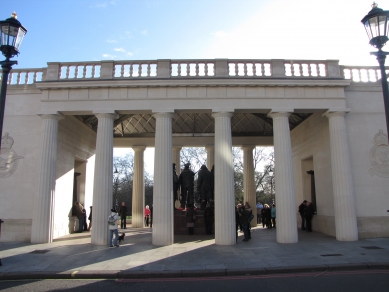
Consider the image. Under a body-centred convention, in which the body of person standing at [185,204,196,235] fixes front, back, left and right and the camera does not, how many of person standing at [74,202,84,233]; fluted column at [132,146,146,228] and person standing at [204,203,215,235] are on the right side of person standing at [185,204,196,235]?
1

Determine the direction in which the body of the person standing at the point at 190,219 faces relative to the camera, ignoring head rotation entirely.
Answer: away from the camera

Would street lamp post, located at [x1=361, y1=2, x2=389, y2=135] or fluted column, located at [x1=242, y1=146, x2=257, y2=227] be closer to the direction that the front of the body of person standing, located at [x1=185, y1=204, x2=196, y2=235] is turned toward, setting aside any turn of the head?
the fluted column

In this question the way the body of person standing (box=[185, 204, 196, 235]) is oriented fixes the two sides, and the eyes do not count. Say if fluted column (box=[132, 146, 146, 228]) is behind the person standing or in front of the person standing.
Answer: in front

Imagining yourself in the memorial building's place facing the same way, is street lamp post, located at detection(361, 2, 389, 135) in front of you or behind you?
in front

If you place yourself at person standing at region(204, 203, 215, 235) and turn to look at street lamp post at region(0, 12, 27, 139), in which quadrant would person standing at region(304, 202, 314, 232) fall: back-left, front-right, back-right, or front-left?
back-left

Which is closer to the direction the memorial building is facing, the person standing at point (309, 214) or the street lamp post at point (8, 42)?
the street lamp post

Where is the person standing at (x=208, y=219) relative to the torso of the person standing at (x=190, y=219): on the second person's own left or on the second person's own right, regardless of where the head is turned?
on the second person's own right
